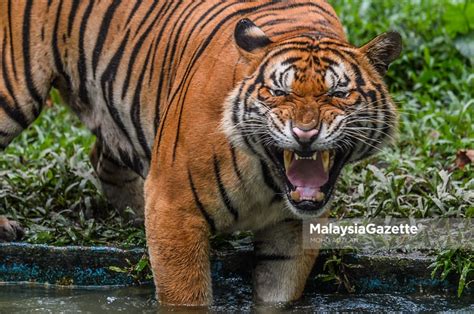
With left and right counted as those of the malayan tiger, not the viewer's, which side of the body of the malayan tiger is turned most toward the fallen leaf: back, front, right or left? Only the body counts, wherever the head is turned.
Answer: left

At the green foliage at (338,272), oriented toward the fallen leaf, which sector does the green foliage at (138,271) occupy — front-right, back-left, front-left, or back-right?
back-left

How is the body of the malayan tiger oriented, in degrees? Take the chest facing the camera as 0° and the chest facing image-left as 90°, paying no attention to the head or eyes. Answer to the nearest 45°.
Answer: approximately 315°
